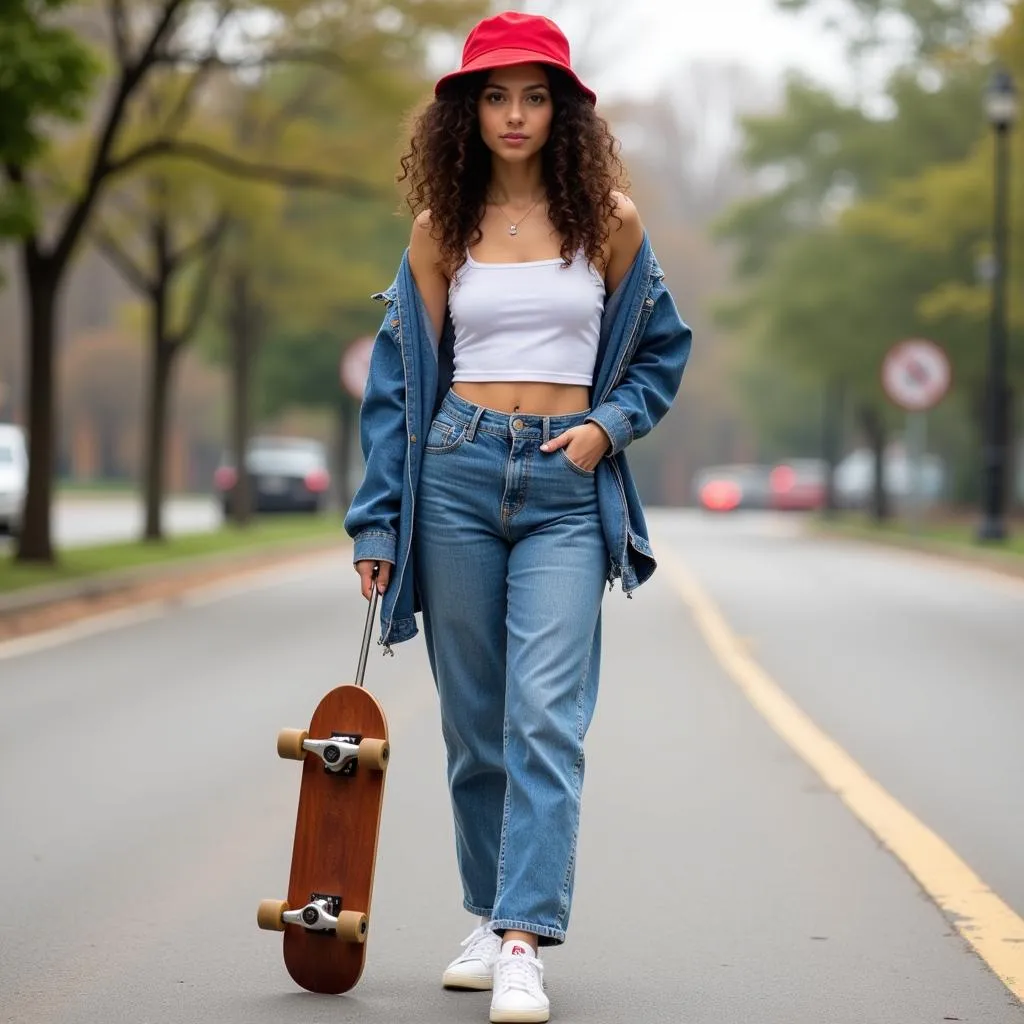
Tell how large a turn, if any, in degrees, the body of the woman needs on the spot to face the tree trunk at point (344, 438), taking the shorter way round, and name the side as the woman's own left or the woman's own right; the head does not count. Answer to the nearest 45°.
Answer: approximately 180°

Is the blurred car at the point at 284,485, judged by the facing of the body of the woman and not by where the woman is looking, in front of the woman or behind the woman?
behind

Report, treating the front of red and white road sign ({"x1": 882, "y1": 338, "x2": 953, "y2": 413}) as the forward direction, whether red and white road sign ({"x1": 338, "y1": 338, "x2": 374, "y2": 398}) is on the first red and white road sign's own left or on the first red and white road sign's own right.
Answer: on the first red and white road sign's own right

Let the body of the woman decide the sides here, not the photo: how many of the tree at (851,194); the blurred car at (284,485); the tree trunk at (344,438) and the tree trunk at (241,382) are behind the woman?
4

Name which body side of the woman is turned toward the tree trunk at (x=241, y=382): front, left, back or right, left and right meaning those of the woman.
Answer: back

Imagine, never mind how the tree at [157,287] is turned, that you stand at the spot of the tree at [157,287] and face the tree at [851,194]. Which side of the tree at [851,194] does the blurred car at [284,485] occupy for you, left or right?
left

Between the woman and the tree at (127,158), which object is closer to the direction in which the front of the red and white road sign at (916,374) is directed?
the woman

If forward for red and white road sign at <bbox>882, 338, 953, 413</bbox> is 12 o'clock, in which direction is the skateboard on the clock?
The skateboard is roughly at 12 o'clock from the red and white road sign.

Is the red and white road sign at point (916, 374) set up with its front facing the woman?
yes

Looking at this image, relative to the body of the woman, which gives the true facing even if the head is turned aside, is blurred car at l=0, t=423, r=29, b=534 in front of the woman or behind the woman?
behind

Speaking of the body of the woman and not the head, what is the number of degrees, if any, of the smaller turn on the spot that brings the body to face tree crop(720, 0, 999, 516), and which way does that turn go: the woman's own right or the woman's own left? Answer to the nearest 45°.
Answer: approximately 180°

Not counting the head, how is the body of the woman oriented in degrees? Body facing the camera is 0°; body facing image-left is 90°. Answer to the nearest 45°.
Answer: approximately 0°

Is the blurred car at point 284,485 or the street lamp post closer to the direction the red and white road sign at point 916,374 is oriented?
the street lamp post
